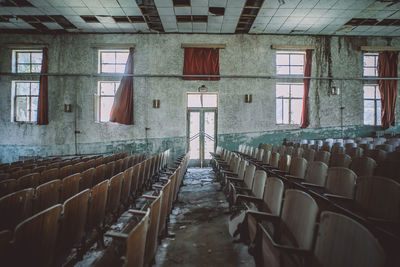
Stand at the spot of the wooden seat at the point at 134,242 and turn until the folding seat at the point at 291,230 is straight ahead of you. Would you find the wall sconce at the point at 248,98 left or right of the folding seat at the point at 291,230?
left

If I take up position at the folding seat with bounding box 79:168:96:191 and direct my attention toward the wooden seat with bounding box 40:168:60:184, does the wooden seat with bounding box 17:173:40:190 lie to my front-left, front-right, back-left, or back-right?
front-left

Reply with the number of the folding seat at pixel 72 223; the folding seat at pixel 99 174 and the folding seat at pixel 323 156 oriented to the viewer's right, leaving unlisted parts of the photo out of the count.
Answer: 0
